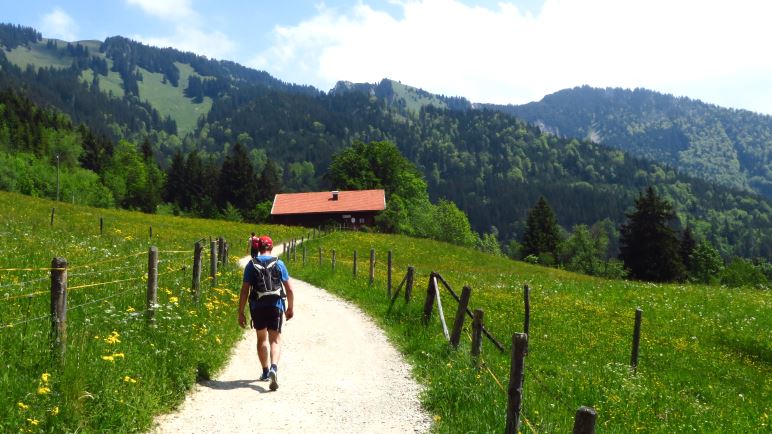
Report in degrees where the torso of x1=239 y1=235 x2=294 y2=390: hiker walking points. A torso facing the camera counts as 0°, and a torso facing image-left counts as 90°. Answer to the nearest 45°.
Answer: approximately 180°

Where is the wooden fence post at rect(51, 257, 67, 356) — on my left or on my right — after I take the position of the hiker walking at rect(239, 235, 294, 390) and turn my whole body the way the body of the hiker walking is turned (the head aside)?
on my left

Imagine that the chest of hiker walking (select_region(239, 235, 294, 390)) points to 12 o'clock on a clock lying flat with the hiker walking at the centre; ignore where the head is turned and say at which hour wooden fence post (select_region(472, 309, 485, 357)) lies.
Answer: The wooden fence post is roughly at 3 o'clock from the hiker walking.

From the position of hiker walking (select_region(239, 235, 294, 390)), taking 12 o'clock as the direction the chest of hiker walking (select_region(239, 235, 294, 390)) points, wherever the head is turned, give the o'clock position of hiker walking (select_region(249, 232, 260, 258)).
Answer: hiker walking (select_region(249, 232, 260, 258)) is roughly at 12 o'clock from hiker walking (select_region(239, 235, 294, 390)).

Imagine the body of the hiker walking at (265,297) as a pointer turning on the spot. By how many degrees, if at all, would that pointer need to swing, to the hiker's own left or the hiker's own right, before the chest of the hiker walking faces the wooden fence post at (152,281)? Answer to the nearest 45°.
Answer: approximately 45° to the hiker's own left

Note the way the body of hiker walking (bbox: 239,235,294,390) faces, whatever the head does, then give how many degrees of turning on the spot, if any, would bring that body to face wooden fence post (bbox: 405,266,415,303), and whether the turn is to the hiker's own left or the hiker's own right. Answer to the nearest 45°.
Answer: approximately 45° to the hiker's own right

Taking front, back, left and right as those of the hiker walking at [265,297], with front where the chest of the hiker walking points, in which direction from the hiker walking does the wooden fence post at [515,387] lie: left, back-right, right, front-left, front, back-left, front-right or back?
back-right

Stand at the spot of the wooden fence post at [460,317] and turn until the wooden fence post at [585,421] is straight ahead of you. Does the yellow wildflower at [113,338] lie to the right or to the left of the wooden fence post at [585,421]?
right

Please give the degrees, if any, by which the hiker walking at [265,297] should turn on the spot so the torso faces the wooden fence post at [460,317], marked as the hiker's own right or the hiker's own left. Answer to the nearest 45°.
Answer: approximately 90° to the hiker's own right
